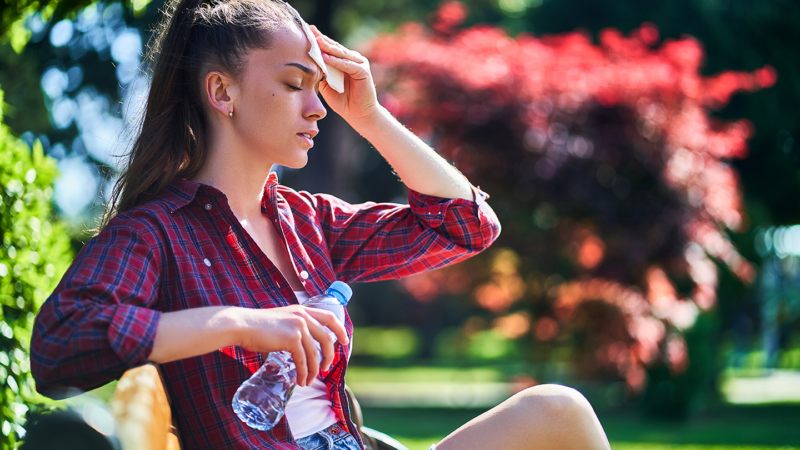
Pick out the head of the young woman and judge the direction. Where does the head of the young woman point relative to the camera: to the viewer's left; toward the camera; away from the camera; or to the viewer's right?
to the viewer's right

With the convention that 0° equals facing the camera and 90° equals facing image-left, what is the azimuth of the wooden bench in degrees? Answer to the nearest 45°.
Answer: approximately 315°

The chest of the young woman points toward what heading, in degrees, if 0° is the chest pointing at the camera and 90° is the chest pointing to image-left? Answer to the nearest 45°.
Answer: approximately 315°
